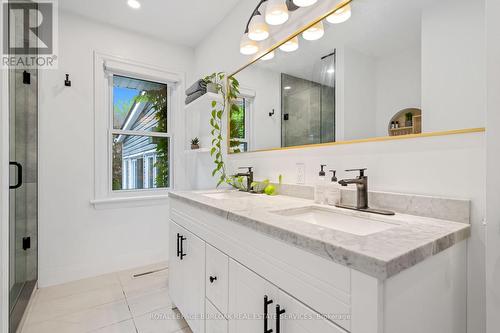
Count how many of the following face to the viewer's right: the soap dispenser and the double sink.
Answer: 0

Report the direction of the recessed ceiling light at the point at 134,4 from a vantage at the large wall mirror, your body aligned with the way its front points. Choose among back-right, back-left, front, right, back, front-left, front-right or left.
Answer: front-right

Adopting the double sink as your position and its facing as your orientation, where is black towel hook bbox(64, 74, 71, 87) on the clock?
The black towel hook is roughly at 2 o'clock from the double sink.

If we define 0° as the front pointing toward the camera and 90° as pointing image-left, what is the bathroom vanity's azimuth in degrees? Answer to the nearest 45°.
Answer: approximately 45°

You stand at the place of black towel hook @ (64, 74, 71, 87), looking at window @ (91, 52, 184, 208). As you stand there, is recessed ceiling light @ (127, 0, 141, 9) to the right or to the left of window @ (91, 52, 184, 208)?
right
